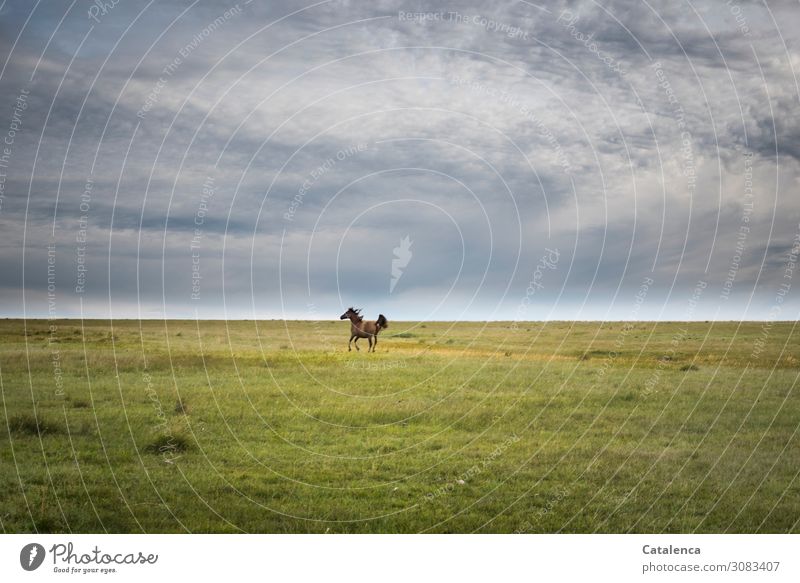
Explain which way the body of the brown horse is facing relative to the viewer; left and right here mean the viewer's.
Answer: facing to the left of the viewer
